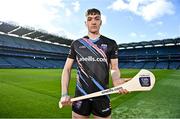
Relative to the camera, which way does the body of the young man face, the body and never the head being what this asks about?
toward the camera
